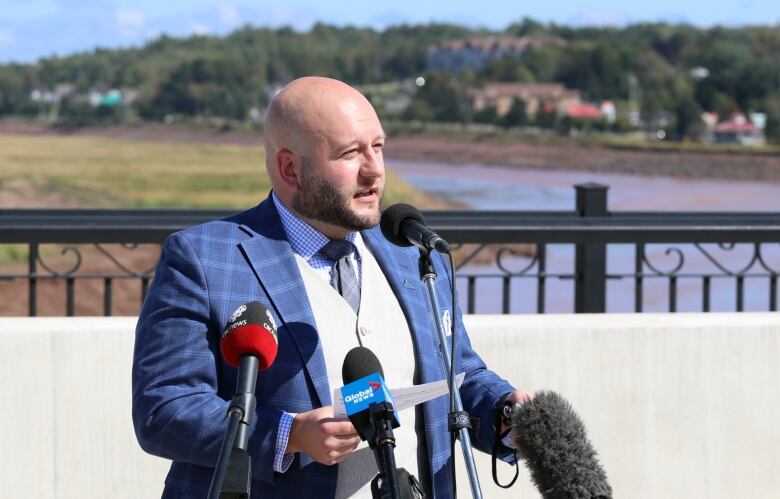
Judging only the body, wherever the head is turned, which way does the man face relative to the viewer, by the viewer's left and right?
facing the viewer and to the right of the viewer

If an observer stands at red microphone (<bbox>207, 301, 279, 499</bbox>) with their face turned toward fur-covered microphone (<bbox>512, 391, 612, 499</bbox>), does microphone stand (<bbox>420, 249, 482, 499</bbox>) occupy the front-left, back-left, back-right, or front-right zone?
front-left

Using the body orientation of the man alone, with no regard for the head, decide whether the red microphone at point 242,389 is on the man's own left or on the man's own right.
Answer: on the man's own right

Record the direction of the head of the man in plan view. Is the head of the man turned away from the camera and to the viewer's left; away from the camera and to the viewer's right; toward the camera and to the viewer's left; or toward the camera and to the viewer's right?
toward the camera and to the viewer's right

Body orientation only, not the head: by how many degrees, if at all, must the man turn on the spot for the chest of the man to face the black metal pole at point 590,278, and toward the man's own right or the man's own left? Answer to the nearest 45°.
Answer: approximately 135° to the man's own left
